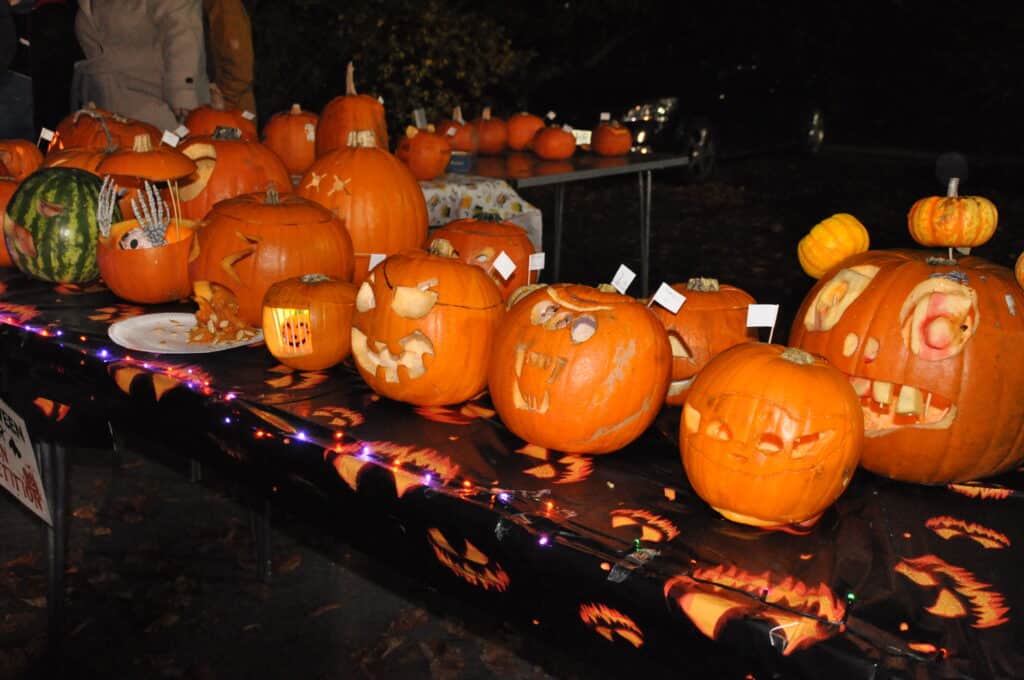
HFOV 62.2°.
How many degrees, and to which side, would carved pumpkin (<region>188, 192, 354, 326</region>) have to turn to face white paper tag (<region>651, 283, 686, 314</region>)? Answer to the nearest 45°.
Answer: approximately 90° to its left

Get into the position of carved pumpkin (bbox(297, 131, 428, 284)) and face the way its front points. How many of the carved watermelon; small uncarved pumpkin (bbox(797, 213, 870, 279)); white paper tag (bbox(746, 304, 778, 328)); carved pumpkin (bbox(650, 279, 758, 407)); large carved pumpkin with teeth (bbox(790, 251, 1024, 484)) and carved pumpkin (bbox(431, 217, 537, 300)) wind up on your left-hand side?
5

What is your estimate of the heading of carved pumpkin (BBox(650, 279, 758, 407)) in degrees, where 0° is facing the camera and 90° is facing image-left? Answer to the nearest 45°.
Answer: approximately 45°

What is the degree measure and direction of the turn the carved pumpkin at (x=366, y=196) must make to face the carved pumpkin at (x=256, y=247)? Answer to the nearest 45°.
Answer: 0° — it already faces it

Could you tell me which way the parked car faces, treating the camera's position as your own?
facing the viewer and to the left of the viewer

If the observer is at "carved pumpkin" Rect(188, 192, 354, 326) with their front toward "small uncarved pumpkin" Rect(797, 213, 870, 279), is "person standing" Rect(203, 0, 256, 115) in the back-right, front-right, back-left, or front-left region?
back-left

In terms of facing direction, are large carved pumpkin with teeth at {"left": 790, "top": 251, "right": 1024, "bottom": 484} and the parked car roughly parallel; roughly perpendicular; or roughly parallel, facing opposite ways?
roughly parallel

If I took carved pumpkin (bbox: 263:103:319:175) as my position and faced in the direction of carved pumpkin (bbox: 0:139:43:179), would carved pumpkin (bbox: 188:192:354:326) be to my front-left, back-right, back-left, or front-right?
front-left

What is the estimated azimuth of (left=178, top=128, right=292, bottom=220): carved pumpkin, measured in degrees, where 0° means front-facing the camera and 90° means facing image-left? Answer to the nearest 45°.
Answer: approximately 45°

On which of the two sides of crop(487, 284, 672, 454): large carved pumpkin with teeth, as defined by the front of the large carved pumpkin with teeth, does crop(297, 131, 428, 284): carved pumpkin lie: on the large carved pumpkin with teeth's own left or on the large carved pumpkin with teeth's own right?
on the large carved pumpkin with teeth's own right

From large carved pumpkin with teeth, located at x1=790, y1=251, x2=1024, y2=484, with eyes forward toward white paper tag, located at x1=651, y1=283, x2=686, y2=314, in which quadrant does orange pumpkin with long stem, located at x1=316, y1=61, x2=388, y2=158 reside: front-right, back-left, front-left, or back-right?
front-right

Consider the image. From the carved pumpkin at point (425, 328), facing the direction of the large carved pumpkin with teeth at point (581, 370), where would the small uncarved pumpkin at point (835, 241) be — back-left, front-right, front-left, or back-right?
front-left

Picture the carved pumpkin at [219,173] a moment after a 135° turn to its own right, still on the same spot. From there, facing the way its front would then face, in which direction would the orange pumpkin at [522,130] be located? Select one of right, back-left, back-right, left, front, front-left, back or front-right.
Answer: front-right

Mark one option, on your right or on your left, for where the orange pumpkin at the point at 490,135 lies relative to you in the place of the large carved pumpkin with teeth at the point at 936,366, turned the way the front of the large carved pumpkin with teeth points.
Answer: on your right

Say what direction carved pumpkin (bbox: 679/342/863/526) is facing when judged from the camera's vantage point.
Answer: facing the viewer

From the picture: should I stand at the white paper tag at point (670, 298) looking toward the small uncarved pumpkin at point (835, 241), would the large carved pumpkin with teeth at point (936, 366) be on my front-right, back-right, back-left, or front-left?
front-right

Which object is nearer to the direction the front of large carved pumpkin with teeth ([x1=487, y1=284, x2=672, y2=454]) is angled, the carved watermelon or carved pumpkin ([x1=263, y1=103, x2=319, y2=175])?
the carved watermelon

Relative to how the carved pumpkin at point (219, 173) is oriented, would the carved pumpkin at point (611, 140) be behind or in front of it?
behind

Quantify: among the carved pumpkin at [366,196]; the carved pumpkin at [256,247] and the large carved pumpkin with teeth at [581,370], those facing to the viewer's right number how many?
0
